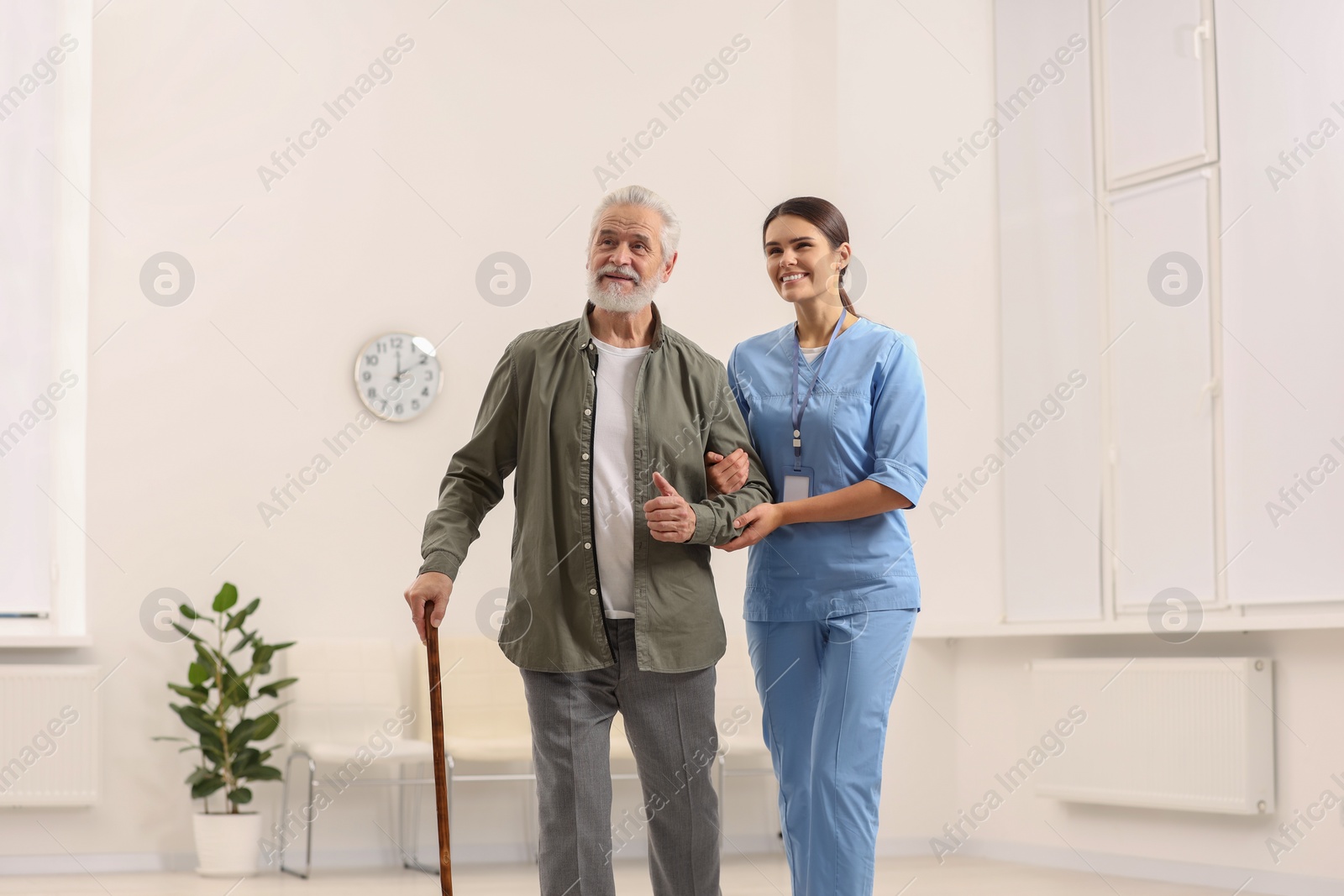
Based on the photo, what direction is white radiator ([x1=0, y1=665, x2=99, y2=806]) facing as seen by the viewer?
toward the camera

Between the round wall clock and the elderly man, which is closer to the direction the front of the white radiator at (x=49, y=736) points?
the elderly man

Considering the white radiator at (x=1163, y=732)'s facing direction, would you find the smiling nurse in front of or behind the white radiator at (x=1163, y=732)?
in front

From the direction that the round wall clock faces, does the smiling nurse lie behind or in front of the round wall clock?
in front

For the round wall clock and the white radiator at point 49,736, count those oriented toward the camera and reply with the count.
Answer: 2

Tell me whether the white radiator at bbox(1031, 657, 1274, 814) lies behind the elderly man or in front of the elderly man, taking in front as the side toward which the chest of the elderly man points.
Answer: behind

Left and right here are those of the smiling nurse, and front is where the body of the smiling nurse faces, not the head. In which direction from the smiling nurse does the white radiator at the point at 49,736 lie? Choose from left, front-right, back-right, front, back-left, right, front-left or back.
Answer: right

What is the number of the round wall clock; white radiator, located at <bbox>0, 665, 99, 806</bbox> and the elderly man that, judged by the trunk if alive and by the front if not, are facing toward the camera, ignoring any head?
3

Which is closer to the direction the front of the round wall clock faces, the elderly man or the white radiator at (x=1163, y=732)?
the elderly man

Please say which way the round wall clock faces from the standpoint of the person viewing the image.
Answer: facing the viewer

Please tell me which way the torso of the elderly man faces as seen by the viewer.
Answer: toward the camera

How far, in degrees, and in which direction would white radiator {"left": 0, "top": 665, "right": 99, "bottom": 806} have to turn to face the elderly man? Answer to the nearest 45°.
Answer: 0° — it already faces them

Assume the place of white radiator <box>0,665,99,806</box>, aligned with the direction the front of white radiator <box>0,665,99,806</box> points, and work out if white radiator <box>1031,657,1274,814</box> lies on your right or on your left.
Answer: on your left

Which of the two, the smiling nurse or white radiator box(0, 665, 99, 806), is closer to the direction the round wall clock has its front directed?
the smiling nurse

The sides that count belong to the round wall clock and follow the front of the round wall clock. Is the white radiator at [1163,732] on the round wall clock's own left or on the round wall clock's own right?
on the round wall clock's own left

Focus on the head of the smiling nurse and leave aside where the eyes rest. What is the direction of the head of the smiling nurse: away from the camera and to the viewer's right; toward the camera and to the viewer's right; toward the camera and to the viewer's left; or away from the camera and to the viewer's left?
toward the camera and to the viewer's left
